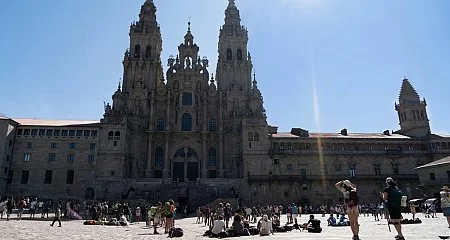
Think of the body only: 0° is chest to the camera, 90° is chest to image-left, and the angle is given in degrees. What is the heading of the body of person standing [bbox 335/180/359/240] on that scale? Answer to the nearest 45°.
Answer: approximately 135°

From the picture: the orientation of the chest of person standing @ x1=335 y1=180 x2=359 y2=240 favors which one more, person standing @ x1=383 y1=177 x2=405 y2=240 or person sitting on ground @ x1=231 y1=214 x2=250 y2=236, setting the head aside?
the person sitting on ground
